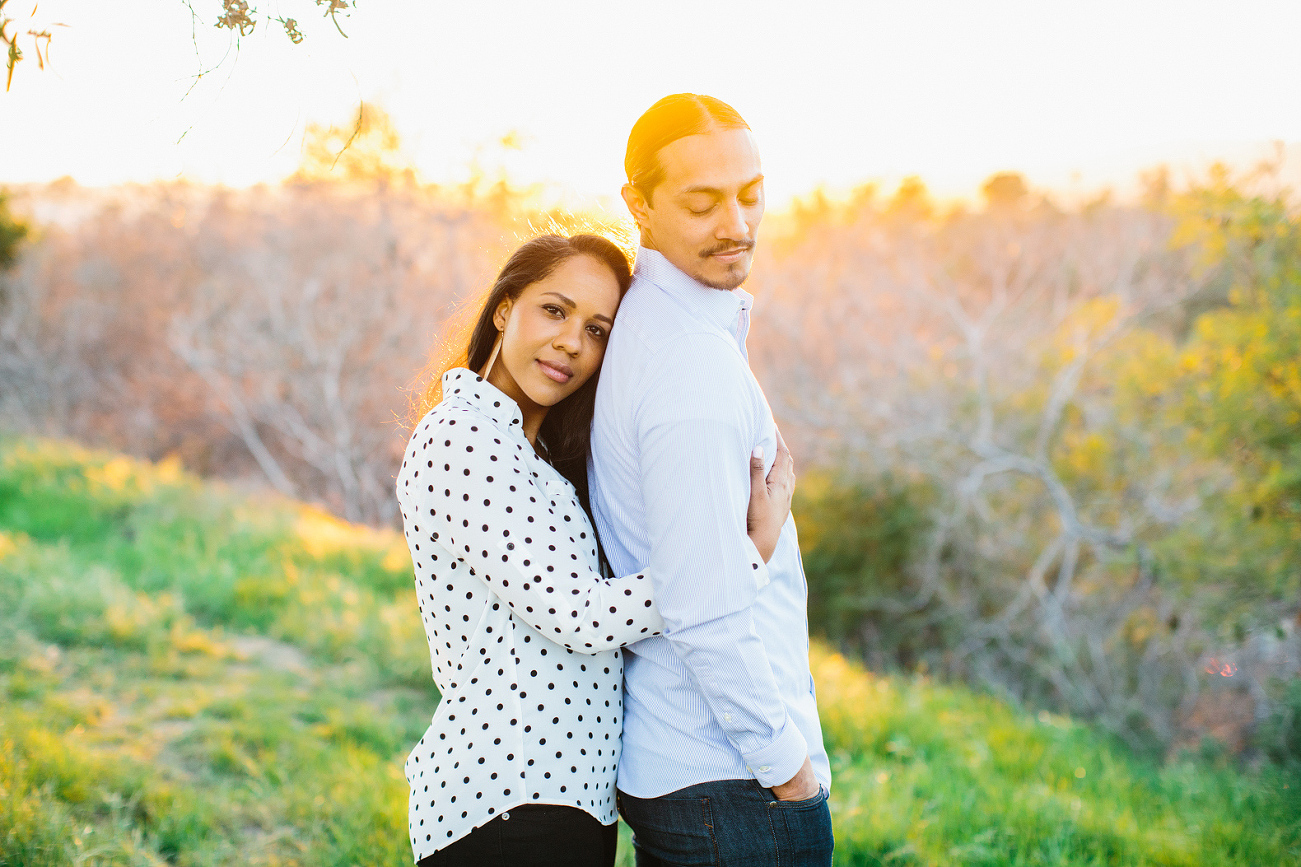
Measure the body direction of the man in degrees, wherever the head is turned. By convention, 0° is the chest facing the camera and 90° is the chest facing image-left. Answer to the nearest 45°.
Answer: approximately 270°

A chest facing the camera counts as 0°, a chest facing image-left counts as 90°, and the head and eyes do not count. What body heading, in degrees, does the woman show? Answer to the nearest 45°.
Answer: approximately 270°
